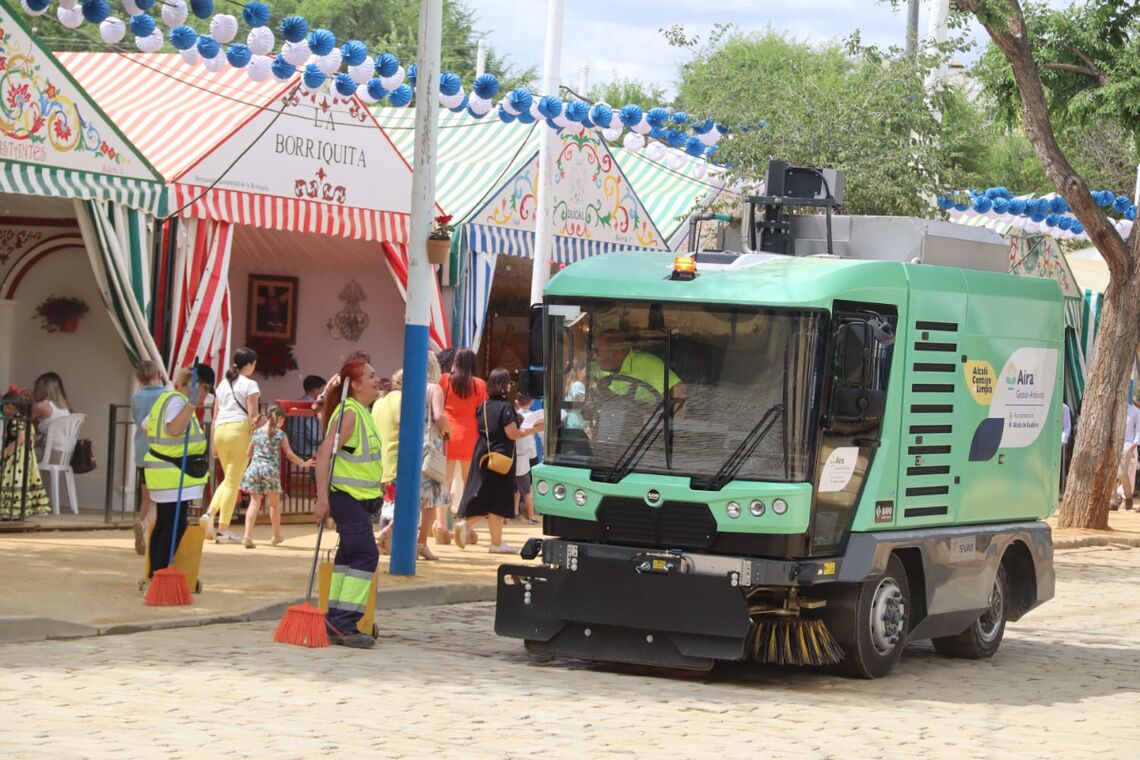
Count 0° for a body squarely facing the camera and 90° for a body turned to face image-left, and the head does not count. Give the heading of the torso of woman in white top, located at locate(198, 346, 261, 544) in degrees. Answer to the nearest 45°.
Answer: approximately 225°

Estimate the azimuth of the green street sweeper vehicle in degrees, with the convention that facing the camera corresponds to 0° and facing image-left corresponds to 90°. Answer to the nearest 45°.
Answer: approximately 45°

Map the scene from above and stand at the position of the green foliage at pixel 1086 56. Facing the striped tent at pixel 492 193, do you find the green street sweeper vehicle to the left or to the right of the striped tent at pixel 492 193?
left

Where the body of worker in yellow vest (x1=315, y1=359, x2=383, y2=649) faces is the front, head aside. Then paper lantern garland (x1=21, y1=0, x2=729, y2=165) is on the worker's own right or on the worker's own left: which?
on the worker's own left

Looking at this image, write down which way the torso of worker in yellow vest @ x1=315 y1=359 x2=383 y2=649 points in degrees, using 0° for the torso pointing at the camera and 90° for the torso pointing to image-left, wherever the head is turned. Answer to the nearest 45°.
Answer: approximately 270°

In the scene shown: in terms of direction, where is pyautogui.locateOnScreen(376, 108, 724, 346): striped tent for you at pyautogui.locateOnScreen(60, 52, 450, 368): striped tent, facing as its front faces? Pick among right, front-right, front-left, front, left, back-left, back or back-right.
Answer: left
